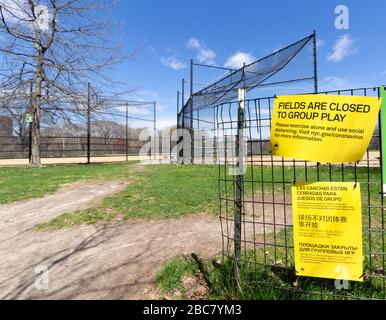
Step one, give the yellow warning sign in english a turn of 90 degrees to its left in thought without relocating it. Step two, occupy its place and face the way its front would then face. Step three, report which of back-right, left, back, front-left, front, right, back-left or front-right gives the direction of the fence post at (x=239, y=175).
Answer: back

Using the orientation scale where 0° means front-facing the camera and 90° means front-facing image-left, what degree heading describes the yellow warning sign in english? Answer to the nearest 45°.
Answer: approximately 0°

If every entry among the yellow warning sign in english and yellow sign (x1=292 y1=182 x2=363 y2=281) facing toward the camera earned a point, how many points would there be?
2

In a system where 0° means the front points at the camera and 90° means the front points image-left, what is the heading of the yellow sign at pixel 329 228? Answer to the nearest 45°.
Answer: approximately 0°

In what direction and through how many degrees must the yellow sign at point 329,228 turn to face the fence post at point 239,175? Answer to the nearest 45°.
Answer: approximately 90° to its right

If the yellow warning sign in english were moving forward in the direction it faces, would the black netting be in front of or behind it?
behind
